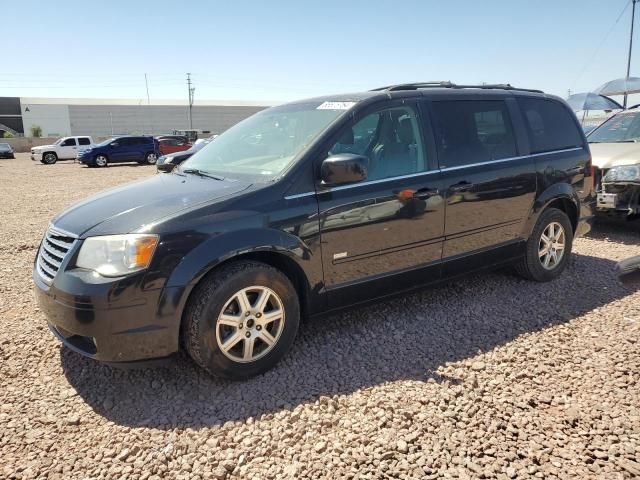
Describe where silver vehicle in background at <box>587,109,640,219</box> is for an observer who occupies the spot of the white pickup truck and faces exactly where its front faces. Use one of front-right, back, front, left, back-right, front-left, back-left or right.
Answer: left

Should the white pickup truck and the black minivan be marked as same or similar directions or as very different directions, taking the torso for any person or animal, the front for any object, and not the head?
same or similar directions

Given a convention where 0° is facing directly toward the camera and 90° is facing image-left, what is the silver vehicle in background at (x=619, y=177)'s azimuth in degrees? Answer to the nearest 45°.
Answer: approximately 45°

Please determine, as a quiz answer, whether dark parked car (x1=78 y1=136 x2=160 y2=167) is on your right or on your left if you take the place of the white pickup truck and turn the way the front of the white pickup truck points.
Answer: on your left

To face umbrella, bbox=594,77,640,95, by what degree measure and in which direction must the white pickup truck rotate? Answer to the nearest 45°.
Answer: approximately 135° to its left

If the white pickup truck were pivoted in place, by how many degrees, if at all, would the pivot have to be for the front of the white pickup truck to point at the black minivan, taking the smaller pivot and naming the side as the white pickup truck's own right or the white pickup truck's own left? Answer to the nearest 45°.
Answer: approximately 90° to the white pickup truck's own left

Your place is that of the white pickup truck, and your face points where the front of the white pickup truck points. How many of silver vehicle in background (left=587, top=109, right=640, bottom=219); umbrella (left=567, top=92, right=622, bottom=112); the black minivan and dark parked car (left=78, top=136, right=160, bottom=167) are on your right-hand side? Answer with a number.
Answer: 0

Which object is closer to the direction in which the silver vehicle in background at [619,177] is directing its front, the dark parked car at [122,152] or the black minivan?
the black minivan

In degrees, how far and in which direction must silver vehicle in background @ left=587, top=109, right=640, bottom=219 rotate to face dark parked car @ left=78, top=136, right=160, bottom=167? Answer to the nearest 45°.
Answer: approximately 90° to its right

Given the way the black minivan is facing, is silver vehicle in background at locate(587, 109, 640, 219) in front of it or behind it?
behind

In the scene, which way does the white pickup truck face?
to the viewer's left

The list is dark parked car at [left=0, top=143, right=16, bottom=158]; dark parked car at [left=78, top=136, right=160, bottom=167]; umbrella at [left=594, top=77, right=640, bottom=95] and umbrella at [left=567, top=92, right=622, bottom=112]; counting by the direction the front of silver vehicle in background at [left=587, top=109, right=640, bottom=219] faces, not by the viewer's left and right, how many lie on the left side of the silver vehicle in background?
0

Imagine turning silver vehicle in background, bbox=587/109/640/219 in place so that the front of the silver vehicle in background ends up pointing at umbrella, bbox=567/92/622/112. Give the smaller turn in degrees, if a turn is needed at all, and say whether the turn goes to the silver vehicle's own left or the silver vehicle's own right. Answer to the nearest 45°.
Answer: approximately 135° to the silver vehicle's own right

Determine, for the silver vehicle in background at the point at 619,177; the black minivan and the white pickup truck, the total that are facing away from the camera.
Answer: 0

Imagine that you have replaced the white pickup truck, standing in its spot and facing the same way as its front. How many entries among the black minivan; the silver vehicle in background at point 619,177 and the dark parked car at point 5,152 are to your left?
2

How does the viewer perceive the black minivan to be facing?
facing the viewer and to the left of the viewer
